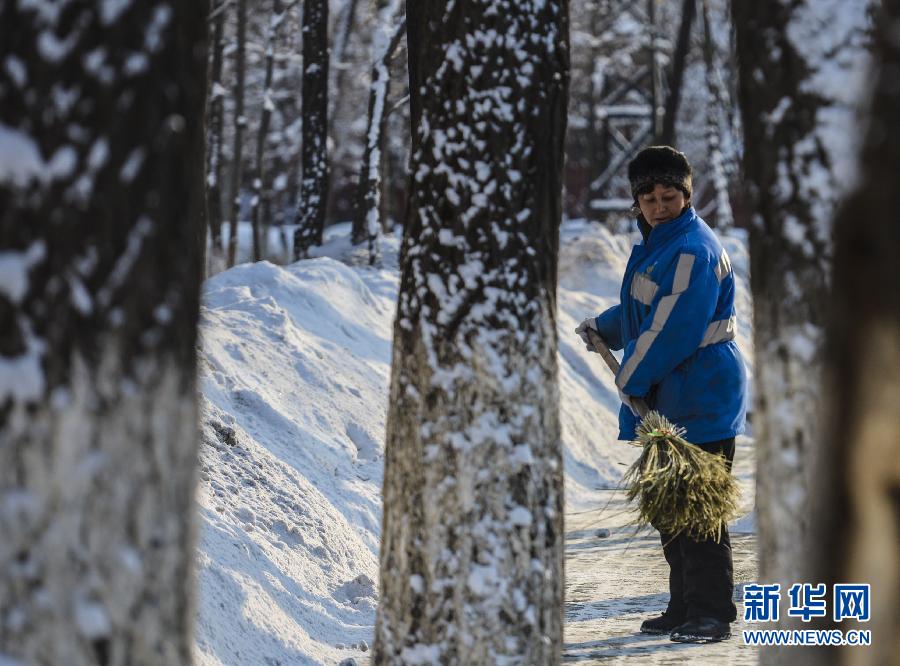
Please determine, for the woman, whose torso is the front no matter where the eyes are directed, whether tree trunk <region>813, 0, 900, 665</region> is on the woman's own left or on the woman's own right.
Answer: on the woman's own left

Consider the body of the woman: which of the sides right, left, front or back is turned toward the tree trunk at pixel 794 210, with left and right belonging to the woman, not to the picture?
left

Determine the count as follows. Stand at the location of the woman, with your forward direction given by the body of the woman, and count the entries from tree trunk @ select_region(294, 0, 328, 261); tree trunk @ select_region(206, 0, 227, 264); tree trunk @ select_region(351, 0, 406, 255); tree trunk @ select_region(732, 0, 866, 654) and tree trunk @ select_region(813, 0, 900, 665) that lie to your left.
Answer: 2

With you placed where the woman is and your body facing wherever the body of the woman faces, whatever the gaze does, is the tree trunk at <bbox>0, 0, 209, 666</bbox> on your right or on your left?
on your left

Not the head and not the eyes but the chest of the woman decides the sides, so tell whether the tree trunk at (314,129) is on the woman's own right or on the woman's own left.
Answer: on the woman's own right

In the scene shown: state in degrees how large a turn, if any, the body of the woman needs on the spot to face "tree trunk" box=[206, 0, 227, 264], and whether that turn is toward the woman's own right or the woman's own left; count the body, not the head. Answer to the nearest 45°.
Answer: approximately 45° to the woman's own right

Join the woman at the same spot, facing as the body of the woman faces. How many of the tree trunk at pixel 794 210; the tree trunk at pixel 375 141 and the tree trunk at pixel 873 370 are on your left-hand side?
2

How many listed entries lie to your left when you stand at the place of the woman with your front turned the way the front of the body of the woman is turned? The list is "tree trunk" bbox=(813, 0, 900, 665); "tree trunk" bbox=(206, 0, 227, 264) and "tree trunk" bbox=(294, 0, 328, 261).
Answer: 1

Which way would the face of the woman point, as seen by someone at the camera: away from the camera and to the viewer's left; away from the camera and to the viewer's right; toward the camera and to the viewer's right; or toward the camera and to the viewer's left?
toward the camera and to the viewer's left

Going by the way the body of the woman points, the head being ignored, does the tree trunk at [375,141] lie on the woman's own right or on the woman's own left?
on the woman's own right

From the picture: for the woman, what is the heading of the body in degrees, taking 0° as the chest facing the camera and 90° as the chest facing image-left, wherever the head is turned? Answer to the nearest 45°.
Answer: approximately 90°
